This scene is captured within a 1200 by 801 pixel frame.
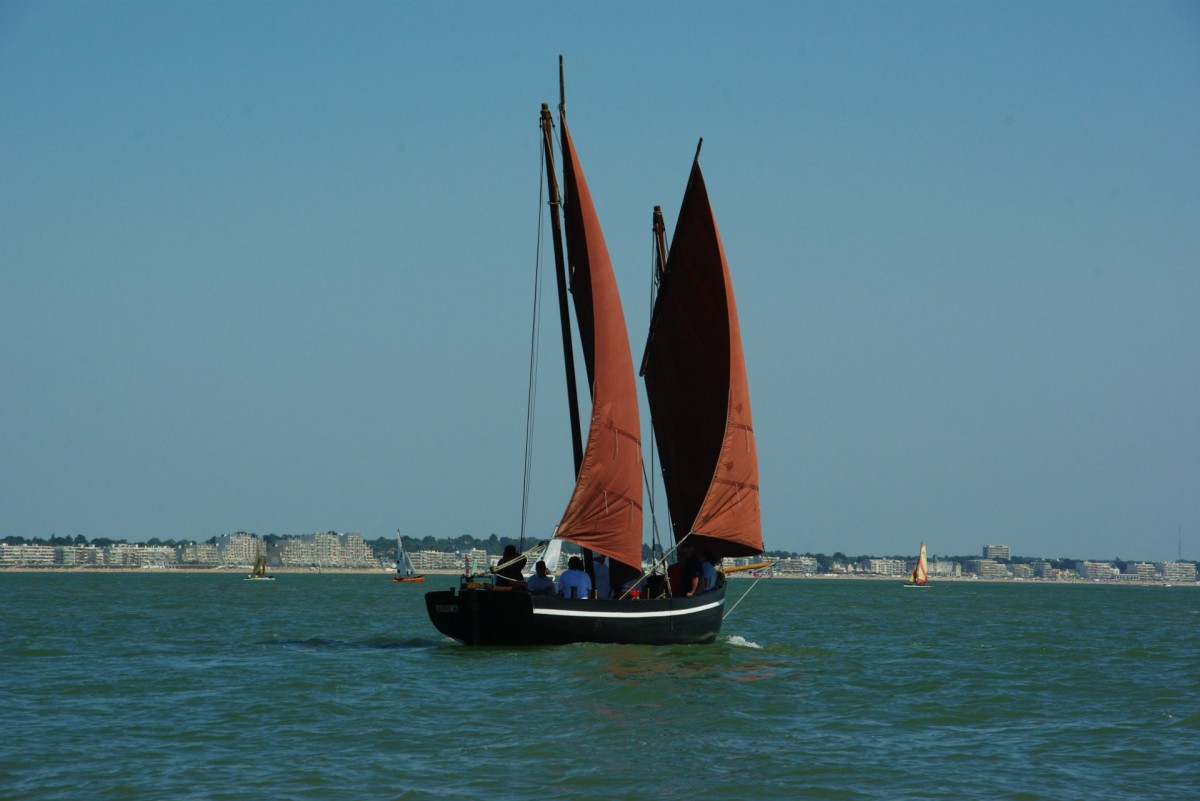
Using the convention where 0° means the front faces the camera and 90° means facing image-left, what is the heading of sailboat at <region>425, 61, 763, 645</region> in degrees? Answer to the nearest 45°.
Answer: approximately 225°

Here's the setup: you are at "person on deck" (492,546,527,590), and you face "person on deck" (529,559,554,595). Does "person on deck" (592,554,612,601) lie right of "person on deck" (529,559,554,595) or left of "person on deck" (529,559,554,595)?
left
